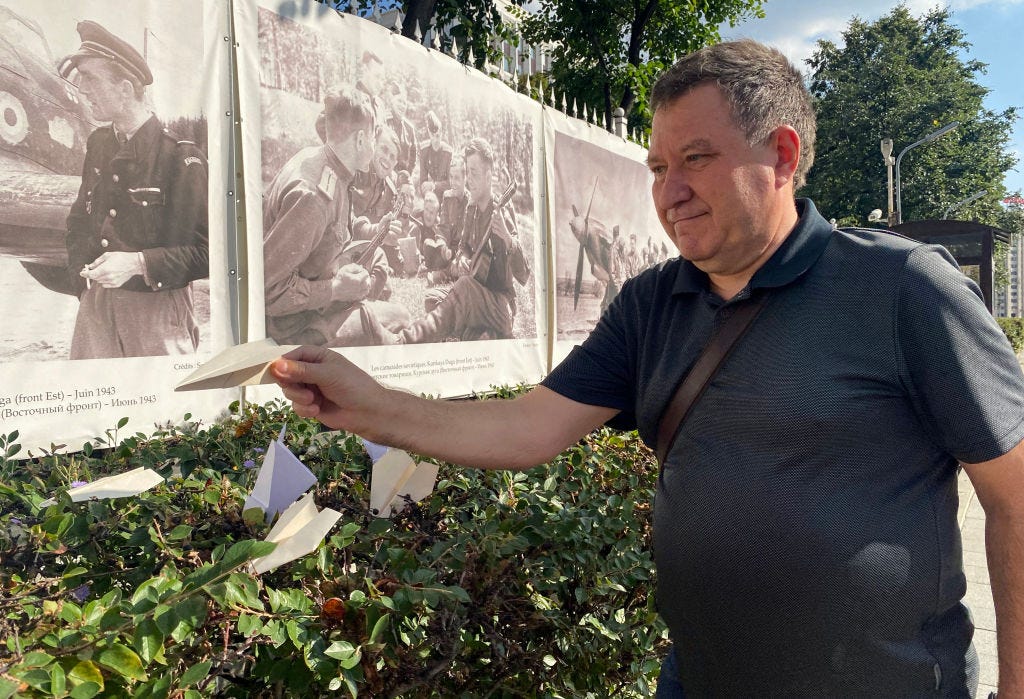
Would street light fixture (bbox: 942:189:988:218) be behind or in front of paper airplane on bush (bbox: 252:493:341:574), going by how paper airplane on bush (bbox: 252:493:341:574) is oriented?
behind

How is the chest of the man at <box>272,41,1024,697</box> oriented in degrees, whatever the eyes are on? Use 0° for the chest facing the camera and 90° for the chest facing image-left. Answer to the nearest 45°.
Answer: approximately 45°

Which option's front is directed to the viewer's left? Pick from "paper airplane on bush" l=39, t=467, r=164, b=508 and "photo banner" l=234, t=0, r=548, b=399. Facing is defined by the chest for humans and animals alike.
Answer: the paper airplane on bush

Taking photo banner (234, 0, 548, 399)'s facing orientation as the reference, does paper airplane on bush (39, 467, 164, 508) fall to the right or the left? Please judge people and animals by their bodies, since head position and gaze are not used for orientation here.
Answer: on its right

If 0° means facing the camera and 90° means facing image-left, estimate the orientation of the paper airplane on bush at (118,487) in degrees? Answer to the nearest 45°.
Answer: approximately 90°

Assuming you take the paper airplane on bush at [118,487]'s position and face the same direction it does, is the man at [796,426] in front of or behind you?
behind

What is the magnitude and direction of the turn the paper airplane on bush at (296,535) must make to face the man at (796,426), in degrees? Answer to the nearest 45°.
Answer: approximately 135° to its left

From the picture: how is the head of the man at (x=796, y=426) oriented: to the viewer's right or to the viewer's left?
to the viewer's left

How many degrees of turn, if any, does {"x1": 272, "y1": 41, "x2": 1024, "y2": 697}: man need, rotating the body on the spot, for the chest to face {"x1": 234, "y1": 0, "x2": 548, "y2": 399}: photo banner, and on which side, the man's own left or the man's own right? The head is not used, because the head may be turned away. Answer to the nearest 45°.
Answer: approximately 90° to the man's own right

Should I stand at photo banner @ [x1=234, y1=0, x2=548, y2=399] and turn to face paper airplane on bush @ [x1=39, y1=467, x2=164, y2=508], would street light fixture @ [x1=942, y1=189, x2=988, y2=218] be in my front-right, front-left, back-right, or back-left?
back-left

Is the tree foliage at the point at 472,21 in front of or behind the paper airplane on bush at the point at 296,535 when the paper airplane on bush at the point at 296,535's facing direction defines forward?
behind

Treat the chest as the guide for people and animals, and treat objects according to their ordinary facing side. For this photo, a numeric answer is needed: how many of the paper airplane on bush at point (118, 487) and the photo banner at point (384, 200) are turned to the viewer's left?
1
